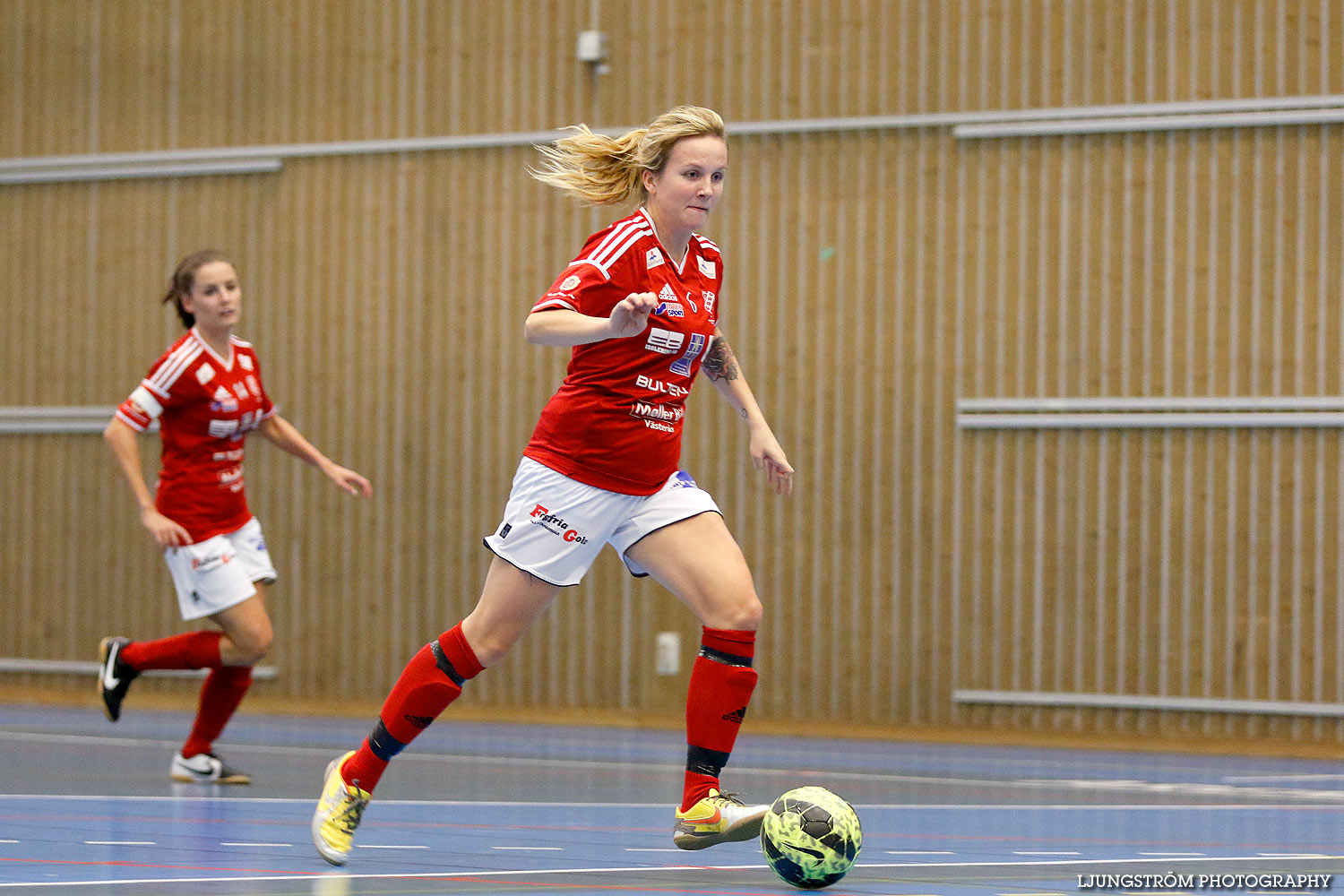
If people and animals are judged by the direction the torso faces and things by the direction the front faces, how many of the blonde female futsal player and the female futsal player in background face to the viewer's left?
0

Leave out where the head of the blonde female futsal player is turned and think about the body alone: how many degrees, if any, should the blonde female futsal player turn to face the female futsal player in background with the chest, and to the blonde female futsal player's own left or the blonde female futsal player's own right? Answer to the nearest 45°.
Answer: approximately 180°

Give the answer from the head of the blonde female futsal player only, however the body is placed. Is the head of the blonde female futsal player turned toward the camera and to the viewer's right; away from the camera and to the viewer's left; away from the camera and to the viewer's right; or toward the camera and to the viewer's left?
toward the camera and to the viewer's right

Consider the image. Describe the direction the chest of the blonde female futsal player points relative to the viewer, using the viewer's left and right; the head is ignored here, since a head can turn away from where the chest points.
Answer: facing the viewer and to the right of the viewer

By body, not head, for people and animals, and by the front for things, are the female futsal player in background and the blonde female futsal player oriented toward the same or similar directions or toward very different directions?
same or similar directions

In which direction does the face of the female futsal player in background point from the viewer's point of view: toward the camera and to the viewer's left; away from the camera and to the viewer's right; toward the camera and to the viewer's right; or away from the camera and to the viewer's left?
toward the camera and to the viewer's right

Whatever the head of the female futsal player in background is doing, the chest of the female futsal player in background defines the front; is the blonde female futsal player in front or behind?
in front
